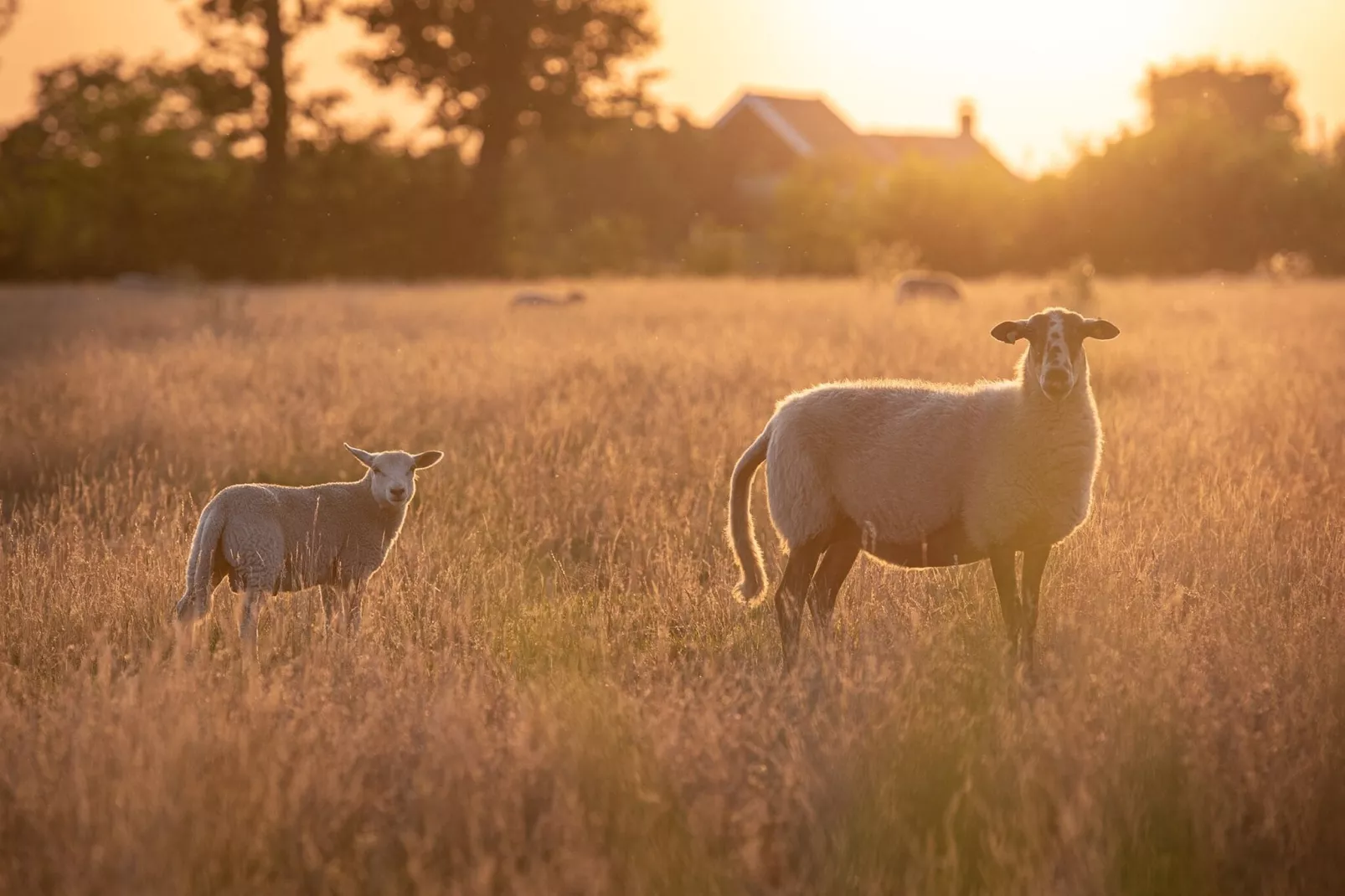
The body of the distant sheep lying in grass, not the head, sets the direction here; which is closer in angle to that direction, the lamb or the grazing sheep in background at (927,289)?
the grazing sheep in background

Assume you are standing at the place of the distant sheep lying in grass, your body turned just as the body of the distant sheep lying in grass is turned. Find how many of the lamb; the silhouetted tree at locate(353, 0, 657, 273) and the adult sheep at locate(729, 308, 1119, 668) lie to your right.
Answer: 2

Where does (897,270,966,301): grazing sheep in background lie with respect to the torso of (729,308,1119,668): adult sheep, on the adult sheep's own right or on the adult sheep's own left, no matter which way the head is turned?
on the adult sheep's own left

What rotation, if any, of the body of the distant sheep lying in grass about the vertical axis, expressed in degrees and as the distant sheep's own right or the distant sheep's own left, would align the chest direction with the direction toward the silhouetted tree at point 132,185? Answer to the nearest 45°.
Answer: approximately 135° to the distant sheep's own left

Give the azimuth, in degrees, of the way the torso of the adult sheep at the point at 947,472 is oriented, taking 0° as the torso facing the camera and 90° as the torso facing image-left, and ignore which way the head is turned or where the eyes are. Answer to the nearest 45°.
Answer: approximately 270°

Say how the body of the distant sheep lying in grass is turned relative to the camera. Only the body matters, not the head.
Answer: to the viewer's right

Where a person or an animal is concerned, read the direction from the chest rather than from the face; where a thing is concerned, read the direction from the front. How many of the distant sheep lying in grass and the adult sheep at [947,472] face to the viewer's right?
2

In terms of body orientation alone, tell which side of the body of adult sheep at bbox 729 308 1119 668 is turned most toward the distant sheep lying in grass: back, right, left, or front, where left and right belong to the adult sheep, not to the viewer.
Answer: left

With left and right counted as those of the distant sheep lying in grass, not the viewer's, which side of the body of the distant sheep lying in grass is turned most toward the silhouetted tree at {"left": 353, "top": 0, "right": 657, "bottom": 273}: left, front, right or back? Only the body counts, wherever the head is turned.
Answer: left

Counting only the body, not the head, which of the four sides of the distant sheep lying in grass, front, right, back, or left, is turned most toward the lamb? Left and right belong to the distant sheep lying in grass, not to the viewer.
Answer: right

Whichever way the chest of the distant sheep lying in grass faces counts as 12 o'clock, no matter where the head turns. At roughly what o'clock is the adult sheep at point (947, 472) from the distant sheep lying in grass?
The adult sheep is roughly at 3 o'clock from the distant sheep lying in grass.
